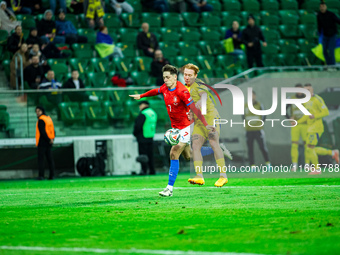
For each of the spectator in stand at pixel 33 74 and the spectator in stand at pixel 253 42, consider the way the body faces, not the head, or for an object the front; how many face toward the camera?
2

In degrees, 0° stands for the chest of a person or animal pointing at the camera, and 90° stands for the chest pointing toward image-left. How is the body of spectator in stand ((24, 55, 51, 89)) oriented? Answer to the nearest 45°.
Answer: approximately 0°

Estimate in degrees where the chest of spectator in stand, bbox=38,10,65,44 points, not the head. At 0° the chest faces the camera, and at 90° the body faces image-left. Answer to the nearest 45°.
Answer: approximately 315°

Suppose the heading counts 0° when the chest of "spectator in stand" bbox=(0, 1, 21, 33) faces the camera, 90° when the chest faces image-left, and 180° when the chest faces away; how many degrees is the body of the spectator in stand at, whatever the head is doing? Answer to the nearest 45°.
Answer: approximately 315°

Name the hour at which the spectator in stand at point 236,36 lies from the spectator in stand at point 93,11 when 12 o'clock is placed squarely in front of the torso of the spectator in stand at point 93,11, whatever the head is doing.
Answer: the spectator in stand at point 236,36 is roughly at 9 o'clock from the spectator in stand at point 93,11.

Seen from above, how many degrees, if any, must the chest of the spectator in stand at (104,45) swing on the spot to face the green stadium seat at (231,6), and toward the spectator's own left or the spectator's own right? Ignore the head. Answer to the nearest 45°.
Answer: approximately 90° to the spectator's own left

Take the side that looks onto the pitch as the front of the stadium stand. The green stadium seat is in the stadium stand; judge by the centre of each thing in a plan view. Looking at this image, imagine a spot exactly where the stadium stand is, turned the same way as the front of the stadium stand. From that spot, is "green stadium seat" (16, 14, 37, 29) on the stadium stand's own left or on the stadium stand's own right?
on the stadium stand's own right

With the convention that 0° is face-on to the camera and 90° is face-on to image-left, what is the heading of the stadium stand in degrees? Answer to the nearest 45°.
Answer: approximately 0°
